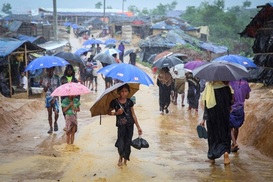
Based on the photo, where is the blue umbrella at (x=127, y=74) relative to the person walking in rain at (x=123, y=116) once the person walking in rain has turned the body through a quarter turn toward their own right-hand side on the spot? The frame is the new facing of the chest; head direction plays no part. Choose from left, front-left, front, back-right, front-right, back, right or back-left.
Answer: right

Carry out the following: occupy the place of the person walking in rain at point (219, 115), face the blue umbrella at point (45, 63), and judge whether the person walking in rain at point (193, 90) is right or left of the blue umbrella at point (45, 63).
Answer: right

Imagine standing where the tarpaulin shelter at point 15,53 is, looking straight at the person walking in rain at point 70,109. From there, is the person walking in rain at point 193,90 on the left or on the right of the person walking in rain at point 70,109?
left

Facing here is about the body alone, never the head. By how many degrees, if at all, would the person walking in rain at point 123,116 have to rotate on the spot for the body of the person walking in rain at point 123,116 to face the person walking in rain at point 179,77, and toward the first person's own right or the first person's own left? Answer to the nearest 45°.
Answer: approximately 180°

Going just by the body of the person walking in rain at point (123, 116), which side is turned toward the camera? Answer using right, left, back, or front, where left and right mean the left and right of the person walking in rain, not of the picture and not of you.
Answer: front

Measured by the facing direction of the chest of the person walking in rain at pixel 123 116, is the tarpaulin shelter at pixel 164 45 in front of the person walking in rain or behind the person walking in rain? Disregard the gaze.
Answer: behind

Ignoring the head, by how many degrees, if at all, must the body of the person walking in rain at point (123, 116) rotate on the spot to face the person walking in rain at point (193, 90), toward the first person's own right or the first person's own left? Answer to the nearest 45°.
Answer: approximately 180°
